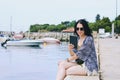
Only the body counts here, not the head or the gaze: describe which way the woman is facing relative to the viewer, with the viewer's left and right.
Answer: facing the viewer and to the left of the viewer
